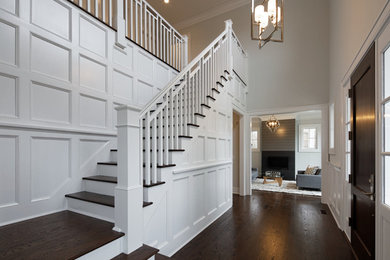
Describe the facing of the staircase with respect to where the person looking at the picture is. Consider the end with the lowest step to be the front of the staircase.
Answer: facing the viewer and to the left of the viewer

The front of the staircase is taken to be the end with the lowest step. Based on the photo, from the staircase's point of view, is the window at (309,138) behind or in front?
behind

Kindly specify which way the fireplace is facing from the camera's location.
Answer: facing the viewer

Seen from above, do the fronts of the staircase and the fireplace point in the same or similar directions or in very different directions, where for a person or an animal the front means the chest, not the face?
same or similar directions

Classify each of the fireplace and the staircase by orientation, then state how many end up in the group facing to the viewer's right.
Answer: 0

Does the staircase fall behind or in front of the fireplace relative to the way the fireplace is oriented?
in front

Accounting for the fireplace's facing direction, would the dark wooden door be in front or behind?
in front

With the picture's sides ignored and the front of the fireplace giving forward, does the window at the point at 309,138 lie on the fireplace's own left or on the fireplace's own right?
on the fireplace's own left

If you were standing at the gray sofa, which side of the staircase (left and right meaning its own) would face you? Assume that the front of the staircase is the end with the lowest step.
back

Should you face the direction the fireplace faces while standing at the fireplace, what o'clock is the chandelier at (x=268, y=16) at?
The chandelier is roughly at 12 o'clock from the fireplace.
